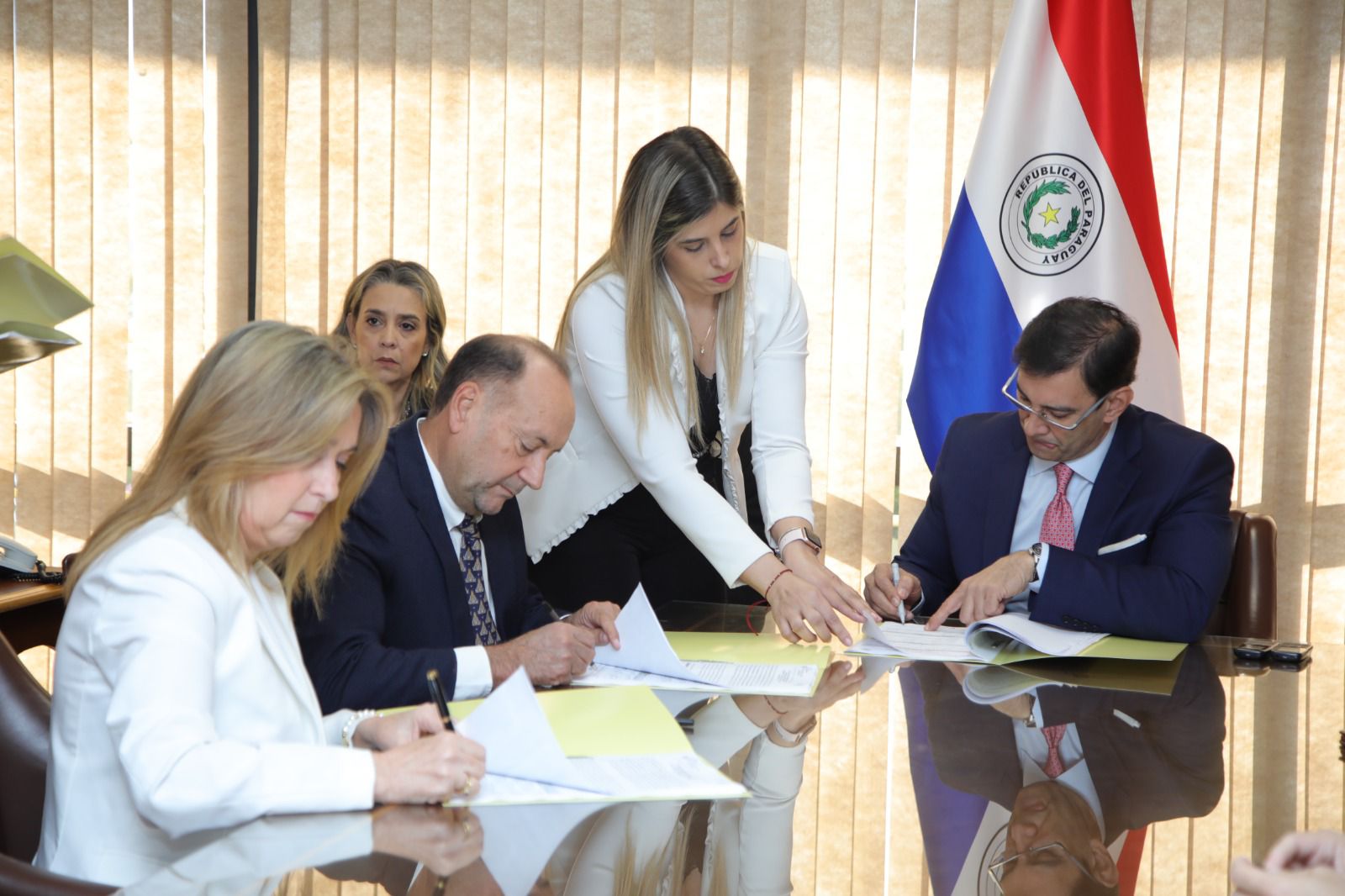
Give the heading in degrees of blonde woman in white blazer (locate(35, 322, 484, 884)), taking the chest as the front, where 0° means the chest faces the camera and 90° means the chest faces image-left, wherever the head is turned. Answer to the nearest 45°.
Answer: approximately 270°

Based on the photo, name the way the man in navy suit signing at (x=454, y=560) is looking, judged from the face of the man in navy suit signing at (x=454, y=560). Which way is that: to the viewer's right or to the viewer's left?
to the viewer's right

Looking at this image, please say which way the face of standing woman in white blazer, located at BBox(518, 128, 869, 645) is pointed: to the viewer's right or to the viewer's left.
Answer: to the viewer's right

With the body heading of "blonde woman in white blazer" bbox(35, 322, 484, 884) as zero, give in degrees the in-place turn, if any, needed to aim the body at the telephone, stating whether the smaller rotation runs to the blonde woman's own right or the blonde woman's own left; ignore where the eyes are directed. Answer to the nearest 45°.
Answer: approximately 90° to the blonde woman's own left

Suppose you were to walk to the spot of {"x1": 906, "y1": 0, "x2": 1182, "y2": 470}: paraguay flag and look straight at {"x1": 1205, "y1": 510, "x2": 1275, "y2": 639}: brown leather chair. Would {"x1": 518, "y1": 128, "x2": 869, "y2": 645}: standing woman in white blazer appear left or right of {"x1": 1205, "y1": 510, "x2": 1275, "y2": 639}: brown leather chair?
right

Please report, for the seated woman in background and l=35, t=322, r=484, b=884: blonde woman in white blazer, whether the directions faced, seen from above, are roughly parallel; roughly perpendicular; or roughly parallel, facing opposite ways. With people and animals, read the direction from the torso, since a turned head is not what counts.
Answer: roughly perpendicular

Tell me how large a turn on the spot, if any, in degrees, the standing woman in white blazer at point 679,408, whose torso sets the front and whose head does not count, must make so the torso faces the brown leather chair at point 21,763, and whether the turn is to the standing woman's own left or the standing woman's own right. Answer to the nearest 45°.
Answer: approximately 90° to the standing woman's own right

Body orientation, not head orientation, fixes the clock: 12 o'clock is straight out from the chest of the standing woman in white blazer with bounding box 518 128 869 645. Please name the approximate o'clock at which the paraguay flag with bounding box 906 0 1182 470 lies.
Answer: The paraguay flag is roughly at 9 o'clock from the standing woman in white blazer.

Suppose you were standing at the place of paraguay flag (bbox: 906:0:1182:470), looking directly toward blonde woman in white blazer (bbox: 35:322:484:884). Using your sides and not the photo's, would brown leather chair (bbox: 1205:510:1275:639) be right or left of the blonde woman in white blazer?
left

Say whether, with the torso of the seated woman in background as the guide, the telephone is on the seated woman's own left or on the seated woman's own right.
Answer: on the seated woman's own right

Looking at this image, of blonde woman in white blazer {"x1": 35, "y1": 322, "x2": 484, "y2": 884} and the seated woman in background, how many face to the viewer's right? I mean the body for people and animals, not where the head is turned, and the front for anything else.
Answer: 1

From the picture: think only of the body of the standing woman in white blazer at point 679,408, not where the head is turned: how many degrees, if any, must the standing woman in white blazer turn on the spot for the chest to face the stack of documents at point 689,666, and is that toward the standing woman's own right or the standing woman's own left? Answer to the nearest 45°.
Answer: approximately 45° to the standing woman's own right
